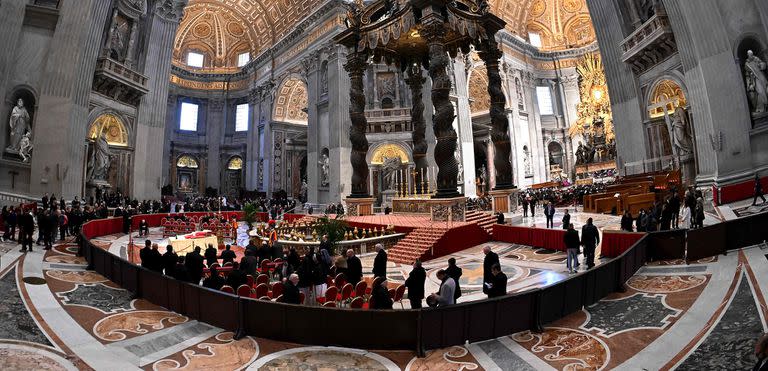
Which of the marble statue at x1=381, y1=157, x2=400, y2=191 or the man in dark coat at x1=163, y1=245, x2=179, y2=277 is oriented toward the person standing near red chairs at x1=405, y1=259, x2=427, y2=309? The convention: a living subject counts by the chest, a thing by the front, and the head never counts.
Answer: the marble statue

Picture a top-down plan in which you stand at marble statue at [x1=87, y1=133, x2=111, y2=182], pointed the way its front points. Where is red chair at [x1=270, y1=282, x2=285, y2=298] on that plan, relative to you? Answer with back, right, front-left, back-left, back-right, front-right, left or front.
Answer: front-right

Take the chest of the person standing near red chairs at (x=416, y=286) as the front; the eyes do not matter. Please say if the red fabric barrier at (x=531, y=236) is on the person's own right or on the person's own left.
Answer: on the person's own right

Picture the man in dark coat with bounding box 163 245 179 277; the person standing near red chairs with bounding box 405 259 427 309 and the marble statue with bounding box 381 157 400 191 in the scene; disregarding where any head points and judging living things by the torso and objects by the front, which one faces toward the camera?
the marble statue

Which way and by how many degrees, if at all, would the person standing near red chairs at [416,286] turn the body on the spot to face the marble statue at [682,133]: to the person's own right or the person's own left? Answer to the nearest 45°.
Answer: approximately 90° to the person's own right

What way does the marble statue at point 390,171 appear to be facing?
toward the camera

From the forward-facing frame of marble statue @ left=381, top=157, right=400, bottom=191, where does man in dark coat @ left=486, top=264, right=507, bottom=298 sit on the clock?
The man in dark coat is roughly at 12 o'clock from the marble statue.

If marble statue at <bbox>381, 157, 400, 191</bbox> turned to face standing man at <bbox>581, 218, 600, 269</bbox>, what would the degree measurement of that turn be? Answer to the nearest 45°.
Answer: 0° — it already faces them

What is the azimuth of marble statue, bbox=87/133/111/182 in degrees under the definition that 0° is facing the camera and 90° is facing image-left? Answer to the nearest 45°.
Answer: approximately 315°

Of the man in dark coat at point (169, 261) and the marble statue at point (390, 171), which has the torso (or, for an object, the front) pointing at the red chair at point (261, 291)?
the marble statue

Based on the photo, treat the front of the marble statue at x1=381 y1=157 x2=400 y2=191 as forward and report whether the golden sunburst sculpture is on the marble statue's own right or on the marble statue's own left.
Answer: on the marble statue's own left

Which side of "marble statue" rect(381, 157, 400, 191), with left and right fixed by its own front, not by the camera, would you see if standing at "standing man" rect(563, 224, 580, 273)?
front

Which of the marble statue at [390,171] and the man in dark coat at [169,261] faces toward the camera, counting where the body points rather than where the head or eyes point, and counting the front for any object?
the marble statue

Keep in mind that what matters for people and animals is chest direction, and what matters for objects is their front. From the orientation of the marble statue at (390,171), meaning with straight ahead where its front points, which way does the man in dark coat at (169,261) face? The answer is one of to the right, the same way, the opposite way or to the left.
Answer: the opposite way

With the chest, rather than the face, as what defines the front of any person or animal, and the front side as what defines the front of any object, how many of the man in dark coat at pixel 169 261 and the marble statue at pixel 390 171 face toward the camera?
1

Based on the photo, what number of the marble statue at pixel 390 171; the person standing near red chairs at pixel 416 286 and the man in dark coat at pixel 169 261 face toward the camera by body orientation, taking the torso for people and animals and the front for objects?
1

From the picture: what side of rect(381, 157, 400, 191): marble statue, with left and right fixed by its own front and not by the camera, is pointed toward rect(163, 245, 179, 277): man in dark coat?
front
